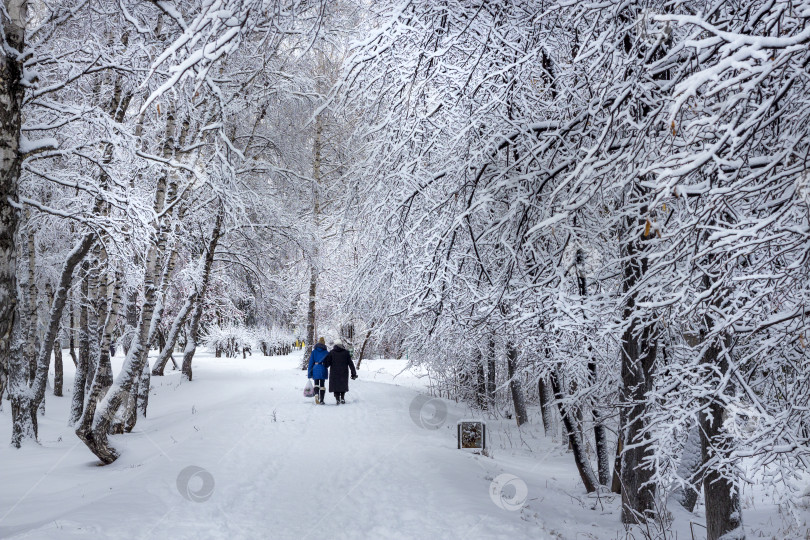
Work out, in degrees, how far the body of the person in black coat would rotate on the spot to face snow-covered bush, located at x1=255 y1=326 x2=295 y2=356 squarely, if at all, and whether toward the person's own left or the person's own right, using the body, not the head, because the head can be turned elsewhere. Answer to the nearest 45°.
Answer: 0° — they already face it

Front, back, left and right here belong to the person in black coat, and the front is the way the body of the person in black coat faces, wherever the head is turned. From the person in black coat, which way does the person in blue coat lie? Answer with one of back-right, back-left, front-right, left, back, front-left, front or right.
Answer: left

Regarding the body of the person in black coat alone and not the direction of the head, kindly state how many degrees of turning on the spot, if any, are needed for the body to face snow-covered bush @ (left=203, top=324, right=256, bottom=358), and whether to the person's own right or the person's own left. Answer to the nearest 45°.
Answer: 0° — they already face it

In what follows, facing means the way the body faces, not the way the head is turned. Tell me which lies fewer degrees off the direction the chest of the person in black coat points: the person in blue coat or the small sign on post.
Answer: the person in blue coat

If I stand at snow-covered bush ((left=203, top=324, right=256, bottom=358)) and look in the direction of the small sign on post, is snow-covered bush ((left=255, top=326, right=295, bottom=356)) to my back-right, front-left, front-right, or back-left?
back-left

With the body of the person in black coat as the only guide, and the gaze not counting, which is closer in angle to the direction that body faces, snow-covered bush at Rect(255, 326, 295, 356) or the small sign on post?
the snow-covered bush

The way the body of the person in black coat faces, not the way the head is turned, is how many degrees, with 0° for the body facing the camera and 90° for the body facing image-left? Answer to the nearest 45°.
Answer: approximately 180°

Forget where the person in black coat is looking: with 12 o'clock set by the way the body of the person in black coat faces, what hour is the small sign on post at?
The small sign on post is roughly at 5 o'clock from the person in black coat.

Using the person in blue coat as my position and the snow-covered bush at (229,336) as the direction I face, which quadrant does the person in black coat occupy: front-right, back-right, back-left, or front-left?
back-right
